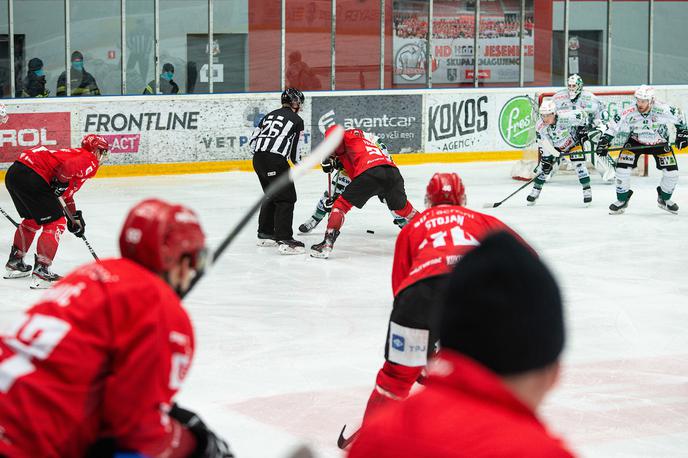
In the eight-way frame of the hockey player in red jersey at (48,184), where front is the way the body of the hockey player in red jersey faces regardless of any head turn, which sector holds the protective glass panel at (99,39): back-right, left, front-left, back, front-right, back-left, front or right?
left

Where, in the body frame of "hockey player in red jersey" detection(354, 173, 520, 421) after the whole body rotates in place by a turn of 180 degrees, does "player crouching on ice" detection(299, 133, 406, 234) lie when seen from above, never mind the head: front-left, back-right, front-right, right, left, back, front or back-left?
back

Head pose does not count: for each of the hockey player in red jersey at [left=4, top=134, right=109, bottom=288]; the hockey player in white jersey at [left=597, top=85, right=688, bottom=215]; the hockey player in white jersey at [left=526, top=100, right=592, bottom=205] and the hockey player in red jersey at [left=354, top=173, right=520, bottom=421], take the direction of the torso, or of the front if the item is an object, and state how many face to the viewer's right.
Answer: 1

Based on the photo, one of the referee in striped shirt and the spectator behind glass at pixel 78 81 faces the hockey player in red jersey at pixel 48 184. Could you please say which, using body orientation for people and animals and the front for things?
the spectator behind glass

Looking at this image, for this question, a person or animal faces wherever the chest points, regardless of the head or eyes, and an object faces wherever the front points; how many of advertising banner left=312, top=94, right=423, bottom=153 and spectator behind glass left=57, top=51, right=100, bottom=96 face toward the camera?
2

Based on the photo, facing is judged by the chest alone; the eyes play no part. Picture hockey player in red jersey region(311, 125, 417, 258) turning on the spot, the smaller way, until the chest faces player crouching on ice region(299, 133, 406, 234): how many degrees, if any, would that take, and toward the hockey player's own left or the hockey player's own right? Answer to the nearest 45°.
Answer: approximately 45° to the hockey player's own right

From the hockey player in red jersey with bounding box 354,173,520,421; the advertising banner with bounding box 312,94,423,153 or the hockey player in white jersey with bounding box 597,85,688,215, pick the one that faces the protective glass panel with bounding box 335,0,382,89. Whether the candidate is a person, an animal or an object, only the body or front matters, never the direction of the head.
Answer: the hockey player in red jersey

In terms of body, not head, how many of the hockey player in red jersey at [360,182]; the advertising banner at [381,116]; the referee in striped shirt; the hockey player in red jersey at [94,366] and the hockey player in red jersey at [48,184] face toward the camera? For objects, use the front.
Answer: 1

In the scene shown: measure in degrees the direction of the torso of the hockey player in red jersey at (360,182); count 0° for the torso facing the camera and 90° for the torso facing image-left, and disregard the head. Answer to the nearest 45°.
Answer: approximately 135°

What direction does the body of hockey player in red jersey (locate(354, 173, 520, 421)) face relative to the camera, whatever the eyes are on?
away from the camera

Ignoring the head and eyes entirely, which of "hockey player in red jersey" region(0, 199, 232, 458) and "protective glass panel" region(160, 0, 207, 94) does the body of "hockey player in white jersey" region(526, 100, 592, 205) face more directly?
the hockey player in red jersey

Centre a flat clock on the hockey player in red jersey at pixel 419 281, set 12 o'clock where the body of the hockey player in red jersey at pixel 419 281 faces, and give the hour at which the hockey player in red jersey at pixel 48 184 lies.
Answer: the hockey player in red jersey at pixel 48 184 is roughly at 11 o'clock from the hockey player in red jersey at pixel 419 281.

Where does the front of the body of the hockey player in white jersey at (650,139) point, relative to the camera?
toward the camera

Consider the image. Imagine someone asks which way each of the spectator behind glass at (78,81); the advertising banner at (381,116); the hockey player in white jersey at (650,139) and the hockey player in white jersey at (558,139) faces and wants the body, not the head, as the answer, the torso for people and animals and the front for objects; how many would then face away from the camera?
0

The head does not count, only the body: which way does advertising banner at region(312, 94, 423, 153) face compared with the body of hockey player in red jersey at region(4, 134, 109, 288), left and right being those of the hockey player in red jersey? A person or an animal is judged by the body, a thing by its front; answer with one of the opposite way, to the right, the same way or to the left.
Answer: to the right
